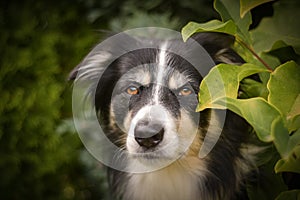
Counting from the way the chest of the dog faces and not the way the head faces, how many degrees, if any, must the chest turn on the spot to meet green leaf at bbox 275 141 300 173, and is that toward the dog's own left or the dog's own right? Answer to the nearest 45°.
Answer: approximately 45° to the dog's own left

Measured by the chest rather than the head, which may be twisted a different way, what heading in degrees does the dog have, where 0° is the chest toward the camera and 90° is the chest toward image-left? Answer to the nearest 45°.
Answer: approximately 0°
